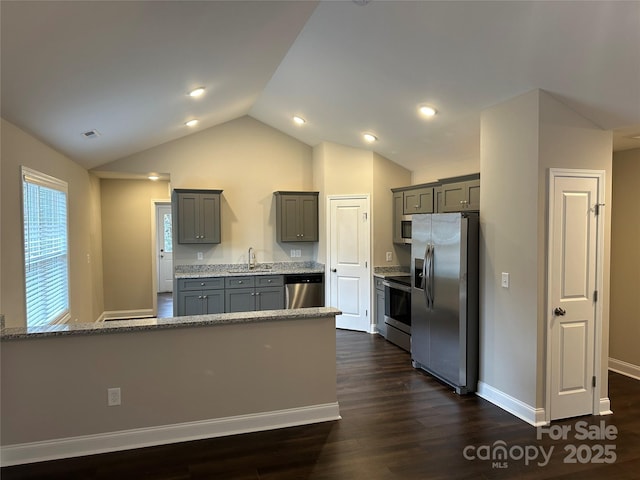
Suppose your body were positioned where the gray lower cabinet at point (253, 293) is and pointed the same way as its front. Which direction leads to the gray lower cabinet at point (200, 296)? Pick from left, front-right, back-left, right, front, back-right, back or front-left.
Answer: right

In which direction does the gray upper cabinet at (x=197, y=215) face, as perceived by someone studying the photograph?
facing the viewer

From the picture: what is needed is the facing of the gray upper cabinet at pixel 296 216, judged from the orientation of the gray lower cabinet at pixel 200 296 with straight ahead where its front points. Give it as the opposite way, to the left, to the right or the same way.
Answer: the same way

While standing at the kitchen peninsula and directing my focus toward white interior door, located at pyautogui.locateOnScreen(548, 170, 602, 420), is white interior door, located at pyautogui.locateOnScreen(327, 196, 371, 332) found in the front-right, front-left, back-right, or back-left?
front-left

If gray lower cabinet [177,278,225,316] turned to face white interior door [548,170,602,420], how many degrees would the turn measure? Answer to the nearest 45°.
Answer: approximately 45° to its left

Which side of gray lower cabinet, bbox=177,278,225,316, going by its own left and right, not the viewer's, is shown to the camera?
front

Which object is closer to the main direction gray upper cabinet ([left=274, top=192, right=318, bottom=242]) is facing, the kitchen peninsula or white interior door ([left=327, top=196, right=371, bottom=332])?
the kitchen peninsula

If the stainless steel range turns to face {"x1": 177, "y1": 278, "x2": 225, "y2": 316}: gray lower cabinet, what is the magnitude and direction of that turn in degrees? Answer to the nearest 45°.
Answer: approximately 45° to its right

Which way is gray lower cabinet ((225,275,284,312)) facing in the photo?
toward the camera

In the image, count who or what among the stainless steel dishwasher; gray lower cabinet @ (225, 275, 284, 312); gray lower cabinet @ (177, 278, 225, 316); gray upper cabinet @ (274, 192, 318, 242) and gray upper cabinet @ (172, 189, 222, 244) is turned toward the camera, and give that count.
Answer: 5

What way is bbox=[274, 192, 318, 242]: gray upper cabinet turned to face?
toward the camera

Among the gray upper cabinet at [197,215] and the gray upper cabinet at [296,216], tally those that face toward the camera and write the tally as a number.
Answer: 2

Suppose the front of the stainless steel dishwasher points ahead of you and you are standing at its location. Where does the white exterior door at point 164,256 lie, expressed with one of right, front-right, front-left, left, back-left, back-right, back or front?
back-right

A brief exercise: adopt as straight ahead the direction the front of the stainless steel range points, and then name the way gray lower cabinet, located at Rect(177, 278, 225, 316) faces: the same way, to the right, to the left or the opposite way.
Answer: to the left
